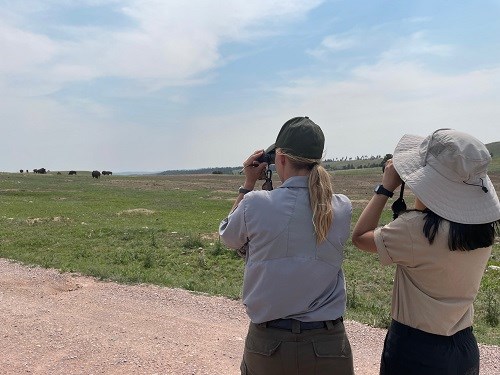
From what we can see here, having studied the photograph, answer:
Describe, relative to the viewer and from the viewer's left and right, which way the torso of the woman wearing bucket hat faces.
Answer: facing away from the viewer and to the left of the viewer

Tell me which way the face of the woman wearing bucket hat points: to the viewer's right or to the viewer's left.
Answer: to the viewer's left

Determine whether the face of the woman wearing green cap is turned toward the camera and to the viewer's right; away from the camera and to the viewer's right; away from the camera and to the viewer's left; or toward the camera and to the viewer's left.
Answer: away from the camera and to the viewer's left

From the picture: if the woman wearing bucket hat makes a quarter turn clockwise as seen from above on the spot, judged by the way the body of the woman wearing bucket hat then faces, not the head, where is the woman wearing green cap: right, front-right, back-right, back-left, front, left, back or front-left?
back-left
